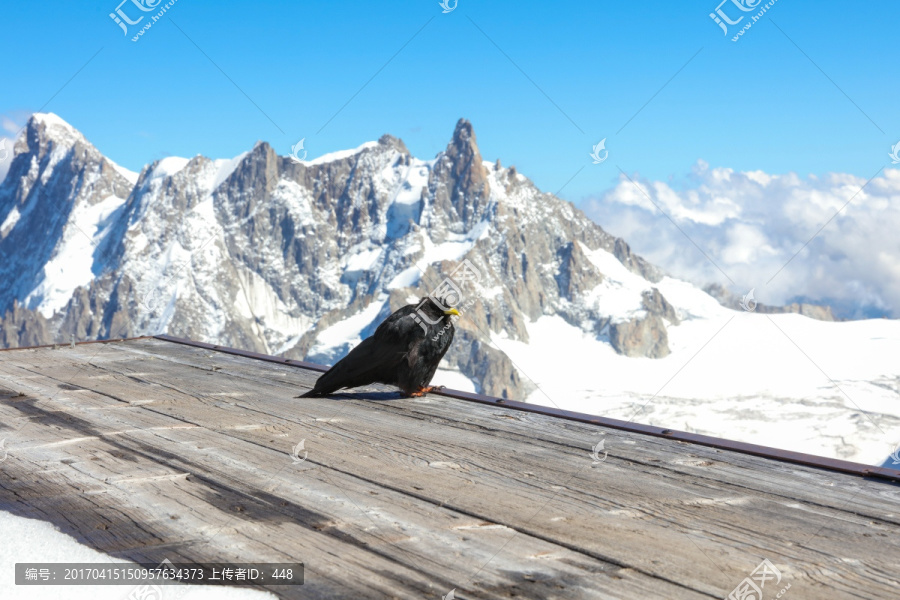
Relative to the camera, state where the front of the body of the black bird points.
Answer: to the viewer's right
